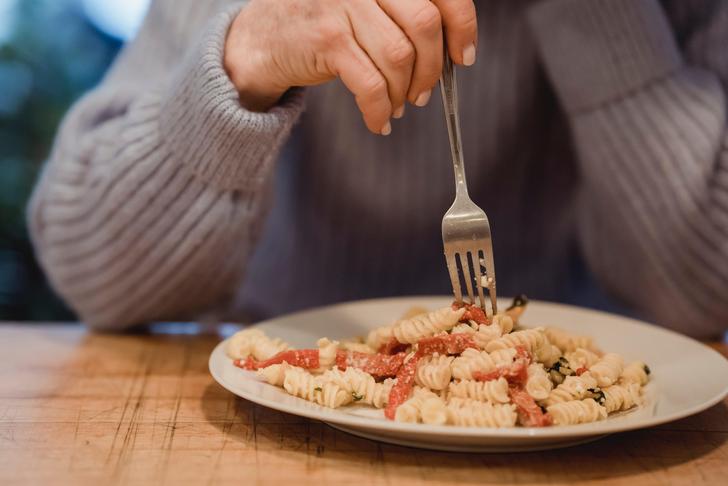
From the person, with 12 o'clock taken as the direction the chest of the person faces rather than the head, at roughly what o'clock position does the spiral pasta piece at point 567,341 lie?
The spiral pasta piece is roughly at 11 o'clock from the person.

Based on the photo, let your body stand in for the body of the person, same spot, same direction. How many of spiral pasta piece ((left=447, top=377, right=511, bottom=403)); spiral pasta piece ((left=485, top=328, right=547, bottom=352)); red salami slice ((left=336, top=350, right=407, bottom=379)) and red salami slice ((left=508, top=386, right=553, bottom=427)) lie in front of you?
4

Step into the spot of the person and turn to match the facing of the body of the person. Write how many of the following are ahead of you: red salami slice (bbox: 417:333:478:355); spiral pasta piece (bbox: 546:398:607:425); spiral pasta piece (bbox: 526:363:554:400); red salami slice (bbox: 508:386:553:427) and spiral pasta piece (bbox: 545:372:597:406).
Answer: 5

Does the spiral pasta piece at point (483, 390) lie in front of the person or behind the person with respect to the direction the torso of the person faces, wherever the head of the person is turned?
in front

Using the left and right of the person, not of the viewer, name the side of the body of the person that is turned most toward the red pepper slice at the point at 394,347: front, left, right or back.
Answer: front

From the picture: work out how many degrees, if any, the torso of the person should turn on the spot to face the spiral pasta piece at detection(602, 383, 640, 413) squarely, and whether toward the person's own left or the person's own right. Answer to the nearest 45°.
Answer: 0° — they already face it

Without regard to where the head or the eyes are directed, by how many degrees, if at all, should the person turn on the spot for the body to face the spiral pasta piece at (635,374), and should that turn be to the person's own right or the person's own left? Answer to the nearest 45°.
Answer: approximately 45° to the person's own left

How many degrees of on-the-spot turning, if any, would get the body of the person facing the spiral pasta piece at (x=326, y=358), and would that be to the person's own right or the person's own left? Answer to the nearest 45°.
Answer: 0° — they already face it

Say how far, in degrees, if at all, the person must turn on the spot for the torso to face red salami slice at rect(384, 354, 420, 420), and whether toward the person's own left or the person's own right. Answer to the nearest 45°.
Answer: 0° — they already face it

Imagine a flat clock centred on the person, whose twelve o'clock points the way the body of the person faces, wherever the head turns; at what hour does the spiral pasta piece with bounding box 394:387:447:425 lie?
The spiral pasta piece is roughly at 12 o'clock from the person.

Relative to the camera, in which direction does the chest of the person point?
toward the camera

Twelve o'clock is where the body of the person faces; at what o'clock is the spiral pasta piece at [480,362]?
The spiral pasta piece is roughly at 12 o'clock from the person.
